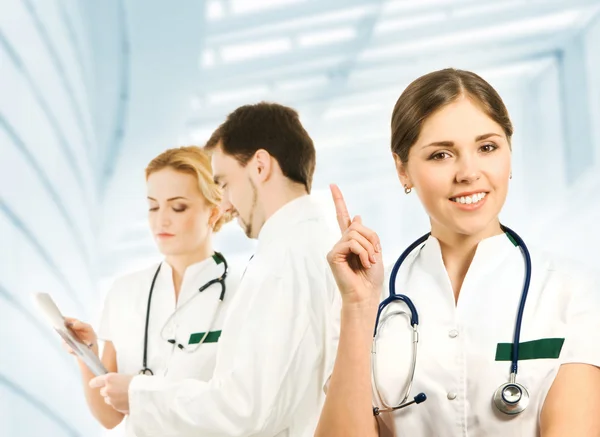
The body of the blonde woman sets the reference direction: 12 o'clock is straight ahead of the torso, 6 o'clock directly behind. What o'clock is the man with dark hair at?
The man with dark hair is roughly at 10 o'clock from the blonde woman.

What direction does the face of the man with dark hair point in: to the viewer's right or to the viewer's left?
to the viewer's left

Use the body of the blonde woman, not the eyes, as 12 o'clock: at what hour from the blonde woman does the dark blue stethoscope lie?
The dark blue stethoscope is roughly at 10 o'clock from the blonde woman.

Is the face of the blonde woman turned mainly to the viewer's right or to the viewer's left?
to the viewer's left

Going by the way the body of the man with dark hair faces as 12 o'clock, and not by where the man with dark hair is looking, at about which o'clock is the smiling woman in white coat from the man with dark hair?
The smiling woman in white coat is roughly at 8 o'clock from the man with dark hair.

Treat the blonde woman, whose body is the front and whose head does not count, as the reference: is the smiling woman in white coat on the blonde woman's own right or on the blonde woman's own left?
on the blonde woman's own left

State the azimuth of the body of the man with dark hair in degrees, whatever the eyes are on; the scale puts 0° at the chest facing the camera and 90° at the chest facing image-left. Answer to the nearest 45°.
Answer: approximately 90°

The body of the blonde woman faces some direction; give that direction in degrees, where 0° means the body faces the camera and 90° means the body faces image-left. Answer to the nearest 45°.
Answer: approximately 45°

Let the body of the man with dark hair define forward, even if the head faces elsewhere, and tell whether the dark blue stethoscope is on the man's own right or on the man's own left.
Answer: on the man's own left

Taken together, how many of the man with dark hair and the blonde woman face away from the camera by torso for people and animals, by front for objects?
0

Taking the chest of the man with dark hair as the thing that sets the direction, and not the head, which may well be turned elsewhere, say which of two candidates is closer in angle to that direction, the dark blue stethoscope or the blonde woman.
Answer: the blonde woman
